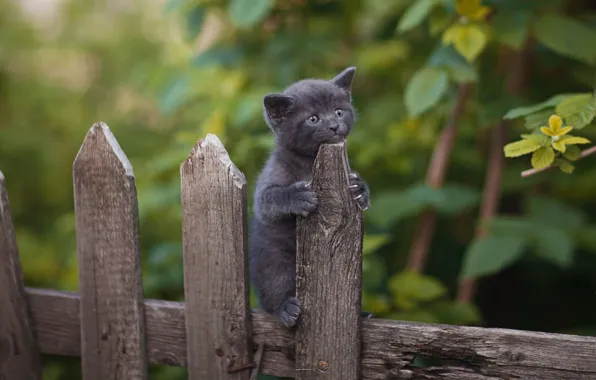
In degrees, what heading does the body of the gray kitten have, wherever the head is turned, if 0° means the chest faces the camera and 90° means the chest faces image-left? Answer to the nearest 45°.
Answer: approximately 315°
